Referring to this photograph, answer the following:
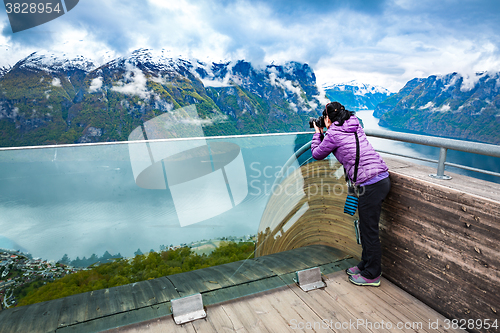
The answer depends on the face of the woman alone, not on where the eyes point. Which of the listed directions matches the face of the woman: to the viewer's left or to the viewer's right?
to the viewer's left

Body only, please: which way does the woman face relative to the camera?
to the viewer's left

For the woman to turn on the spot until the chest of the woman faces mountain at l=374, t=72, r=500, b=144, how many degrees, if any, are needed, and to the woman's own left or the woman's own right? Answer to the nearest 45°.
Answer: approximately 90° to the woman's own right

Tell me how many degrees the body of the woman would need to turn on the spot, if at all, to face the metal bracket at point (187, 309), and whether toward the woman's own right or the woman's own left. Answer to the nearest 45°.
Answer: approximately 45° to the woman's own left
